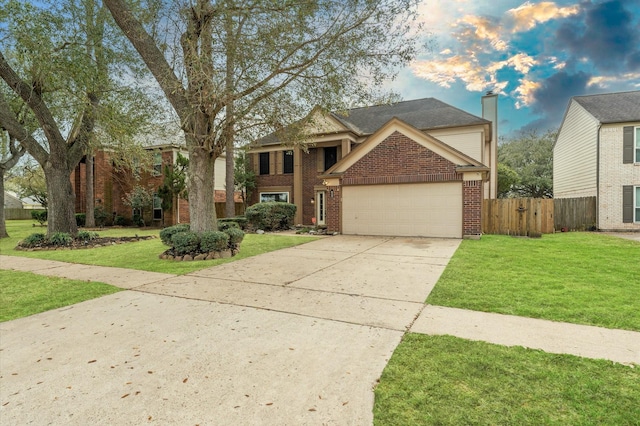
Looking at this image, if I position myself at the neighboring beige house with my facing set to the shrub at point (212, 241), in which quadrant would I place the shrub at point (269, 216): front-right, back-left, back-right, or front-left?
front-right

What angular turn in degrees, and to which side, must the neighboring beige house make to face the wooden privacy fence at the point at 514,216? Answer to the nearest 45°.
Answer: approximately 45° to its right

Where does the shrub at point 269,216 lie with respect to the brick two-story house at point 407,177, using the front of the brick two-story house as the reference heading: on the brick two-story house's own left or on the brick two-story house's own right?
on the brick two-story house's own right

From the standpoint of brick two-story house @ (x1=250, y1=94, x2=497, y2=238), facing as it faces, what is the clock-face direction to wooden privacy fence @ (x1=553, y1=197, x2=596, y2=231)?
The wooden privacy fence is roughly at 8 o'clock from the brick two-story house.

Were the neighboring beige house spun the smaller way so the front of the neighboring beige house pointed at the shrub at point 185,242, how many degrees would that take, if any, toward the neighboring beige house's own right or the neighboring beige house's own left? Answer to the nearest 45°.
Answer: approximately 45° to the neighboring beige house's own right

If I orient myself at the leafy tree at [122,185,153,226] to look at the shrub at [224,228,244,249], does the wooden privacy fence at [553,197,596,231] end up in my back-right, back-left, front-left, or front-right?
front-left

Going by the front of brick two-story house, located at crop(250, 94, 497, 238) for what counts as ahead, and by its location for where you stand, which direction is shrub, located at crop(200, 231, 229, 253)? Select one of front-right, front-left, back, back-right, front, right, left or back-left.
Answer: front-right

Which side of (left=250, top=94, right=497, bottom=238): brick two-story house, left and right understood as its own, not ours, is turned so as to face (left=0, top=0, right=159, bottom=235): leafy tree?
right

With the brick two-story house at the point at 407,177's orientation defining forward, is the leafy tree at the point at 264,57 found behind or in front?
in front

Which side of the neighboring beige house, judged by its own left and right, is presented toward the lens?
front

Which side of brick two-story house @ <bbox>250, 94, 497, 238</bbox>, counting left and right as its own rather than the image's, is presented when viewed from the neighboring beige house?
left

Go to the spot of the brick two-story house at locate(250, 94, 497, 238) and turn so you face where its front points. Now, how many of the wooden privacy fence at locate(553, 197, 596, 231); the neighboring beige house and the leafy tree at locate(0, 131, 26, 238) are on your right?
1

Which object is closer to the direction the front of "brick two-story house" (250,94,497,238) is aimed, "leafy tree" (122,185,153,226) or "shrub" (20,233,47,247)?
the shrub

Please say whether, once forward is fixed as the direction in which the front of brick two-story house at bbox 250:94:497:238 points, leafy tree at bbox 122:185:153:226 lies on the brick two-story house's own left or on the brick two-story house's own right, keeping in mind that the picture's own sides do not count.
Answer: on the brick two-story house's own right

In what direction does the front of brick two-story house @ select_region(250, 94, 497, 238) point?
toward the camera

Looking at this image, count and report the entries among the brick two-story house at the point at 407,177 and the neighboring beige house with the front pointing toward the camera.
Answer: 2
